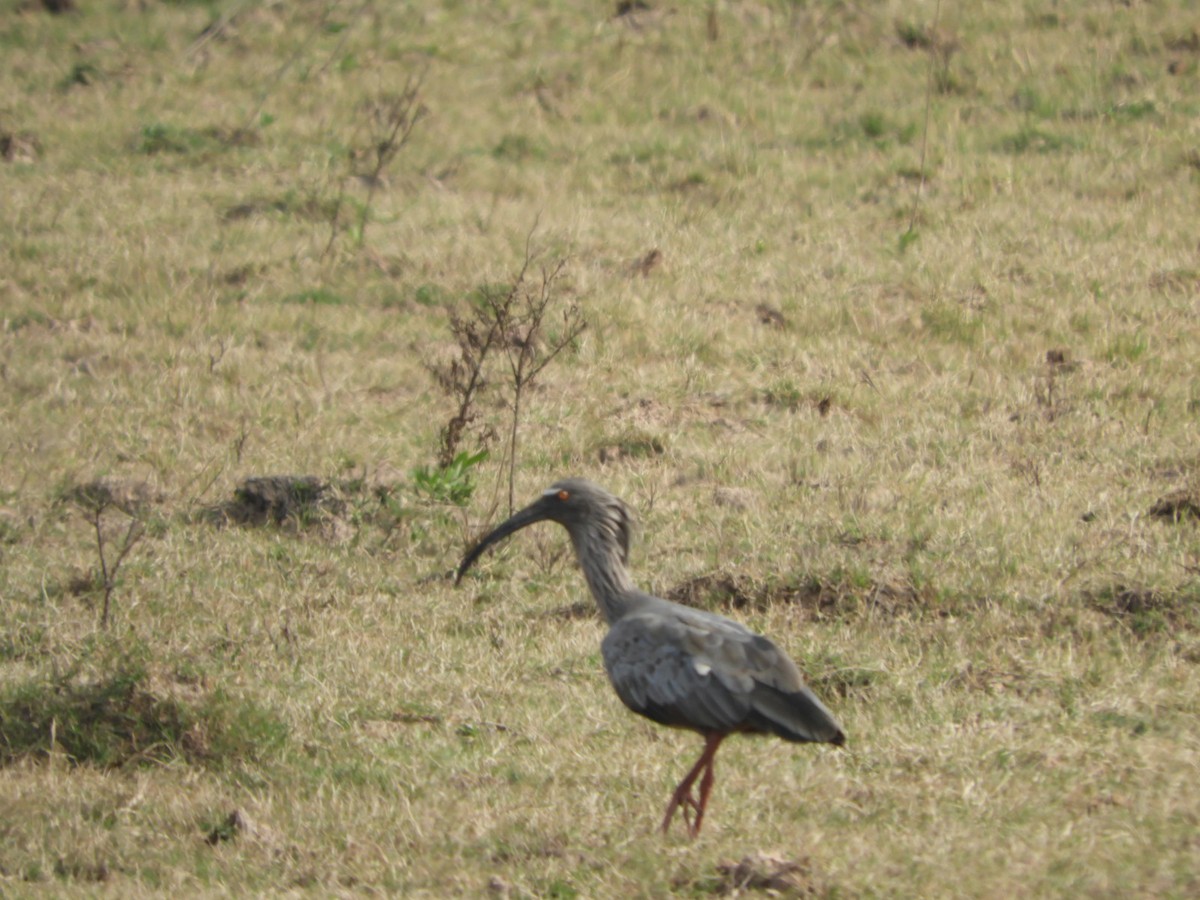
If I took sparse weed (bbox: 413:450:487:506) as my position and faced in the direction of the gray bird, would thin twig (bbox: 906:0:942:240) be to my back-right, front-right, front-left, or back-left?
back-left

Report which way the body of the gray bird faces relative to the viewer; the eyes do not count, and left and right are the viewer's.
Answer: facing to the left of the viewer
